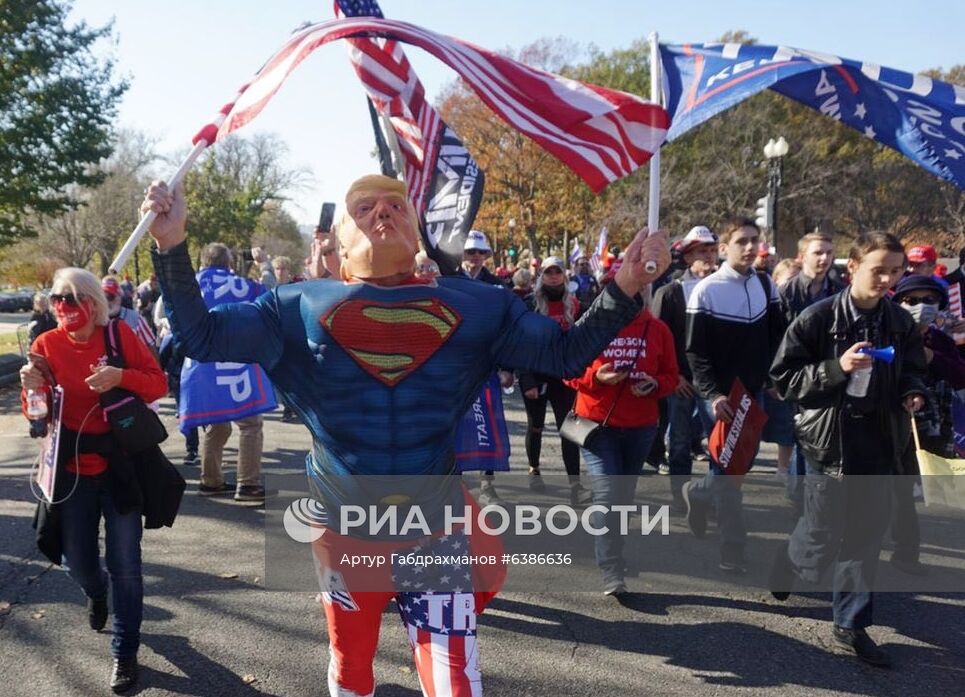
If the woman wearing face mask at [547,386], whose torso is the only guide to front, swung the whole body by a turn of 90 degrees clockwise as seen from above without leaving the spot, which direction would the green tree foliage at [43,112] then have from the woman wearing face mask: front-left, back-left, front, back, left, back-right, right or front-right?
front-right

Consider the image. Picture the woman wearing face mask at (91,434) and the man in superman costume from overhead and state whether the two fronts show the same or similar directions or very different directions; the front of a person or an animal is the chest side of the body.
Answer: same or similar directions

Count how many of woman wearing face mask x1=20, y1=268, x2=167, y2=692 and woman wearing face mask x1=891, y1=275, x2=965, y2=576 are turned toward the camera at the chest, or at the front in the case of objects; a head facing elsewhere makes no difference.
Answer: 2

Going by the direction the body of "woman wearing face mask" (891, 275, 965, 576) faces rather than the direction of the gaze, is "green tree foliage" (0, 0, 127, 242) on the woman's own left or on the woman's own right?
on the woman's own right

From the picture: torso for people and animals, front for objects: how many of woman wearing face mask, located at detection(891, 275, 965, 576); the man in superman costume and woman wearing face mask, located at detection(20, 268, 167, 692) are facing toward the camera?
3

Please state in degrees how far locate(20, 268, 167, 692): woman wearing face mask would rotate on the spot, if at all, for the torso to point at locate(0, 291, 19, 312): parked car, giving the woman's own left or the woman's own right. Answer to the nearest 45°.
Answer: approximately 180°

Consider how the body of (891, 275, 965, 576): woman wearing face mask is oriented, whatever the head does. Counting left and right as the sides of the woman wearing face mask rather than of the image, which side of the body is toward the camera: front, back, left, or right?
front

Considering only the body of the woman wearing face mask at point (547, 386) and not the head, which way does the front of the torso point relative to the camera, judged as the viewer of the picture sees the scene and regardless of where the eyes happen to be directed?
toward the camera

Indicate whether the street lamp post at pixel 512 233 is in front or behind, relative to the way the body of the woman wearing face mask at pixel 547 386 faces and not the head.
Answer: behind

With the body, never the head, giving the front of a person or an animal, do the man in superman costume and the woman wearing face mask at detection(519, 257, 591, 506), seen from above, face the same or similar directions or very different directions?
same or similar directions

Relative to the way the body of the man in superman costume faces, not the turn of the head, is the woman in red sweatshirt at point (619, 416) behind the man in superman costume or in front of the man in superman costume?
behind

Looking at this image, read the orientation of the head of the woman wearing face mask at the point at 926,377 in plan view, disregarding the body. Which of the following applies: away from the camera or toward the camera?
toward the camera

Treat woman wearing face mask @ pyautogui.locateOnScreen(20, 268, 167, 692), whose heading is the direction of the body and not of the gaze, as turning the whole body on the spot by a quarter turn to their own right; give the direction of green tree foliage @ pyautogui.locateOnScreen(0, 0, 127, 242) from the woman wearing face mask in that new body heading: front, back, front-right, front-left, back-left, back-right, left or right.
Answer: right

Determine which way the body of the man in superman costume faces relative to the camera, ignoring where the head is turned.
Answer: toward the camera
